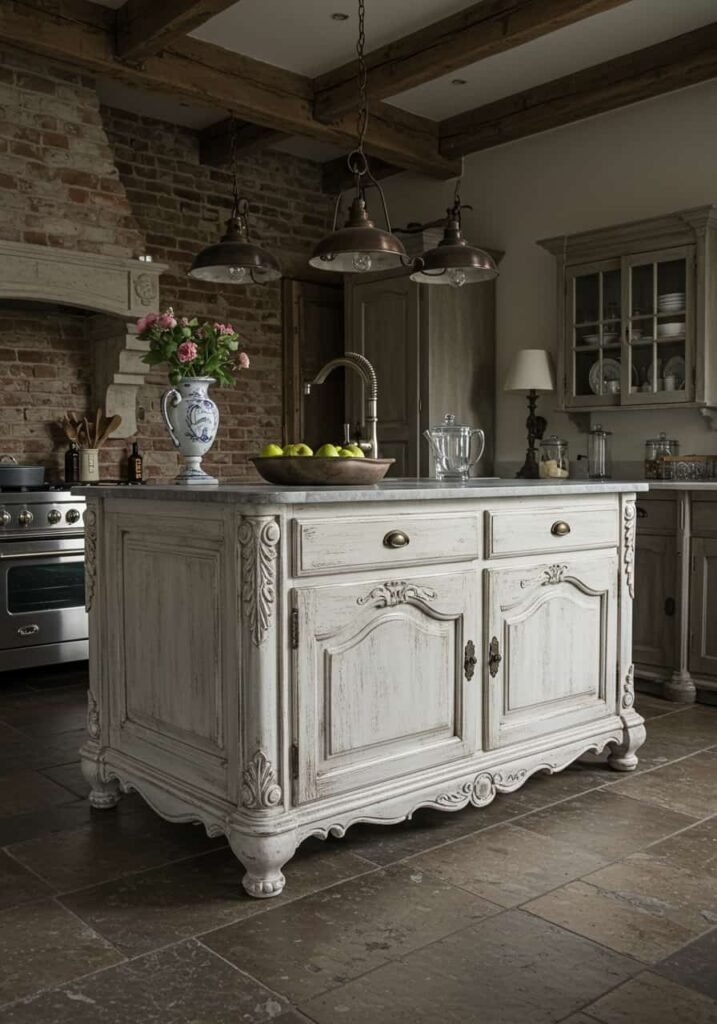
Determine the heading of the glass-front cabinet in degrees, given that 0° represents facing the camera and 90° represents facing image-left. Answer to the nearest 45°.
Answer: approximately 45°

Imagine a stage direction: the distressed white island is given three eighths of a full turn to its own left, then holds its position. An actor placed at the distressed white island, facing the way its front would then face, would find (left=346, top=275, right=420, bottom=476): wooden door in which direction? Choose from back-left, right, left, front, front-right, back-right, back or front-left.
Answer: front

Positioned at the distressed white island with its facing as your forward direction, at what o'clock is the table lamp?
The table lamp is roughly at 8 o'clock from the distressed white island.

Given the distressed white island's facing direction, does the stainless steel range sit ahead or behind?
behind

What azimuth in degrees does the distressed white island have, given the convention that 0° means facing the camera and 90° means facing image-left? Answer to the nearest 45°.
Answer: approximately 315°

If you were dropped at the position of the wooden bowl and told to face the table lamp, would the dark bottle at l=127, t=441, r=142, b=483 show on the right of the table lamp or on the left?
left

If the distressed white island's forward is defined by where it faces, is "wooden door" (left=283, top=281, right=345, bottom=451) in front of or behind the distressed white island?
behind
